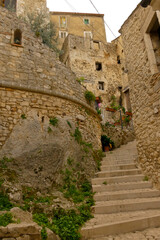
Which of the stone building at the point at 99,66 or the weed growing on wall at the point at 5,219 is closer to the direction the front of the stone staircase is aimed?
the weed growing on wall

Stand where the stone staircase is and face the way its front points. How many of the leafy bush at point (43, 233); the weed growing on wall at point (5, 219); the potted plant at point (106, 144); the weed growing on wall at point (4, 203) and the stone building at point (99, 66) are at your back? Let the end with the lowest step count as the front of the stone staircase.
2

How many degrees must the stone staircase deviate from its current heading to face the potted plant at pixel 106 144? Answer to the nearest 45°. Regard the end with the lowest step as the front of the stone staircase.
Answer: approximately 180°

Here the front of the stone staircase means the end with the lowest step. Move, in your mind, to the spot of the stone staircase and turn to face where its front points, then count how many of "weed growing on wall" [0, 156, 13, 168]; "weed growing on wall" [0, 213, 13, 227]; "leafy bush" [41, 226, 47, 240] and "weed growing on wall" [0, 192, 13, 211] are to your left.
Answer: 0

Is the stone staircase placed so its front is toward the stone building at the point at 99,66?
no

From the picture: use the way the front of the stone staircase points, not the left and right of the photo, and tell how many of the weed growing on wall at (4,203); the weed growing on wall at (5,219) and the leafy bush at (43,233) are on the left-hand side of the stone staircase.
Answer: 0

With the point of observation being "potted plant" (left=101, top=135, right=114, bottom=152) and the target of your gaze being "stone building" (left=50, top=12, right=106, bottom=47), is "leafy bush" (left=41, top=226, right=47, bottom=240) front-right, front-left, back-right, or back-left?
back-left

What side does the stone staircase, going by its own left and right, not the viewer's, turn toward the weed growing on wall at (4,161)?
right

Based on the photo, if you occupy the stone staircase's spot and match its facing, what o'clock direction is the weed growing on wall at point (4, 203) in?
The weed growing on wall is roughly at 2 o'clock from the stone staircase.

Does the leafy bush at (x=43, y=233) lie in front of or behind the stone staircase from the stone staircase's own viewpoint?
in front

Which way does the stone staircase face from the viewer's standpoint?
toward the camera

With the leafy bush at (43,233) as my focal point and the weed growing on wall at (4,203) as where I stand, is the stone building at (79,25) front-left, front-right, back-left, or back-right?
back-left
